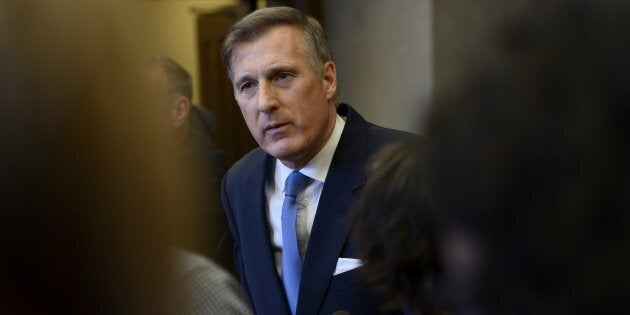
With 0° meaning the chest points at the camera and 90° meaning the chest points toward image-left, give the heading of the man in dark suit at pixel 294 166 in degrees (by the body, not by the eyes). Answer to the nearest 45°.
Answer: approximately 45°

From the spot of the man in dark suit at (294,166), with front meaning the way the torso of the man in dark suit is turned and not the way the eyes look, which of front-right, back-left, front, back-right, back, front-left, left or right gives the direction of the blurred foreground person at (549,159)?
front-left

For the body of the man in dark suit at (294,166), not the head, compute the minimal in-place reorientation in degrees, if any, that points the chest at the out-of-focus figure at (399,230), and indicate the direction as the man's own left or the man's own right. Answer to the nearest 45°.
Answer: approximately 45° to the man's own left

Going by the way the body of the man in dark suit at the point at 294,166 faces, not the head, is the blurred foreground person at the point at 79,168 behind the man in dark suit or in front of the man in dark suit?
in front
